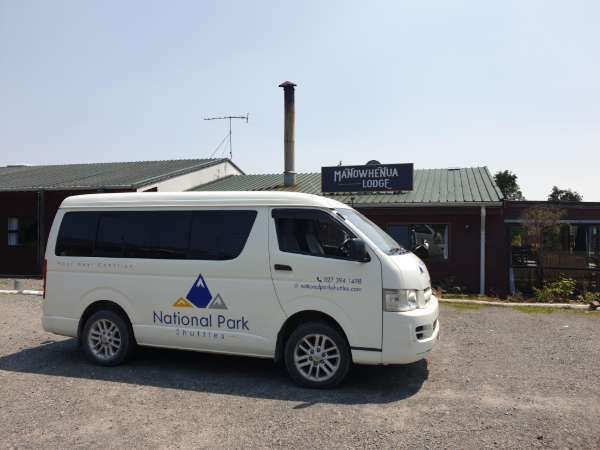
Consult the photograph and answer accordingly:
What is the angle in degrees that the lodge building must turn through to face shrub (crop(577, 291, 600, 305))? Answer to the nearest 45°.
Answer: approximately 45° to its left

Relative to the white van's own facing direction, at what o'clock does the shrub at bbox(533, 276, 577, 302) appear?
The shrub is roughly at 9 o'clock from the white van.

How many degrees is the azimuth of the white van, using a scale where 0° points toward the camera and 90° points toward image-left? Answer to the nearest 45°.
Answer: approximately 315°

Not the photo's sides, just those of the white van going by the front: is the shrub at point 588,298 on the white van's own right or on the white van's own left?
on the white van's own left

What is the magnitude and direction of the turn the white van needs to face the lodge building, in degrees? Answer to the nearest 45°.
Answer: approximately 90° to its left

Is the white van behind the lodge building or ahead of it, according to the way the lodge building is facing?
ahead

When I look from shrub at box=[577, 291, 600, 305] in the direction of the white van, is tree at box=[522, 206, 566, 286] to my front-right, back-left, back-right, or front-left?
back-right

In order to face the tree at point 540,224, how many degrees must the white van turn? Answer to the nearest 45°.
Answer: approximately 90° to its left
